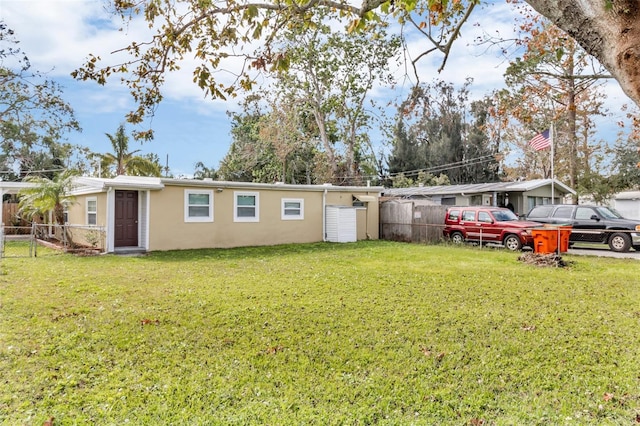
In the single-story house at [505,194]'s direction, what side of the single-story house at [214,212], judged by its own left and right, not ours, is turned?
left

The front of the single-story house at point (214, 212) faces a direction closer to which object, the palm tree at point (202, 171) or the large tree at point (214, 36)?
the large tree

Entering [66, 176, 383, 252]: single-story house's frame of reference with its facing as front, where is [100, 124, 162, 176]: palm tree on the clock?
The palm tree is roughly at 5 o'clock from the single-story house.

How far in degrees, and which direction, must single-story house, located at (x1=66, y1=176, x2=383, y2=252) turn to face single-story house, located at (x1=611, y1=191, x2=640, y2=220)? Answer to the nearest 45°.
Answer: approximately 90° to its left

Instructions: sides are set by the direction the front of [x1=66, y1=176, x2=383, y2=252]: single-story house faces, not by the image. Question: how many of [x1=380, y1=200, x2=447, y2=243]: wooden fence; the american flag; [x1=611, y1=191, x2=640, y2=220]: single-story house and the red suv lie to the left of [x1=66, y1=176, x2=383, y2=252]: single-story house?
4

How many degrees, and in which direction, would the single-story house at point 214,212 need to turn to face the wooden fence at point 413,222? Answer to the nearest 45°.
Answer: approximately 90° to its left

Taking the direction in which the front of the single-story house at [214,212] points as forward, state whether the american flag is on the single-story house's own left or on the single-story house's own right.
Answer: on the single-story house's own left

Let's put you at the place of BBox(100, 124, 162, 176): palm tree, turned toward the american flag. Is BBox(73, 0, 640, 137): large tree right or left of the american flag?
right

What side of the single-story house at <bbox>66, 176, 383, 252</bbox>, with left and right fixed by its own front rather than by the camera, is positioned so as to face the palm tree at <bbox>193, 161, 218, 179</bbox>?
back

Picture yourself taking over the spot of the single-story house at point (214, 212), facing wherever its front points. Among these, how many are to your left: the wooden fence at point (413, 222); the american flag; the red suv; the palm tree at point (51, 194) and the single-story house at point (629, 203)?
4

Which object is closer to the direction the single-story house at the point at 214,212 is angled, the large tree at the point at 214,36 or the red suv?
the large tree

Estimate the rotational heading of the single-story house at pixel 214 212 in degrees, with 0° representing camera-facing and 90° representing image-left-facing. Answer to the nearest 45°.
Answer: approximately 0°
